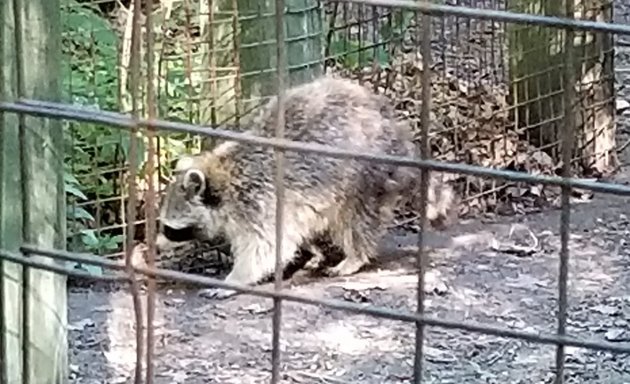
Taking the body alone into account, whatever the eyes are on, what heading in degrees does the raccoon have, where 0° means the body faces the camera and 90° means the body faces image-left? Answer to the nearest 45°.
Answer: approximately 90°

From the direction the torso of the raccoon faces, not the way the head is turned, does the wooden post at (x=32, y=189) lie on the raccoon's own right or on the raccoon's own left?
on the raccoon's own left
